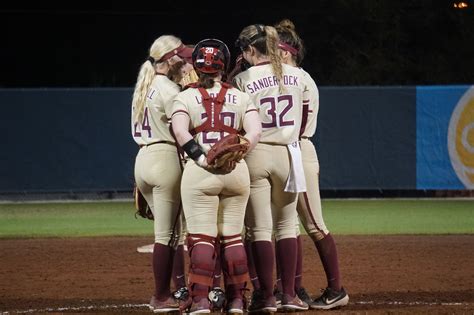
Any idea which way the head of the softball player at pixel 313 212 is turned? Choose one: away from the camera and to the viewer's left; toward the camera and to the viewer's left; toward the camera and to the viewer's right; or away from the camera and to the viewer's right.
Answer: away from the camera and to the viewer's left

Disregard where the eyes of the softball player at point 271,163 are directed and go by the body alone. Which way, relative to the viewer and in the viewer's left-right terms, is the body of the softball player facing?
facing away from the viewer

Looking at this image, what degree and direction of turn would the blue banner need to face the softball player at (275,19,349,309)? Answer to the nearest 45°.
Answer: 0° — it already faces them

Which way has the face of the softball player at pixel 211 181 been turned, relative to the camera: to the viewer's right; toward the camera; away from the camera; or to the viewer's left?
away from the camera

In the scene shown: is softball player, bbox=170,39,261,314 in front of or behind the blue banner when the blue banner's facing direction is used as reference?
in front

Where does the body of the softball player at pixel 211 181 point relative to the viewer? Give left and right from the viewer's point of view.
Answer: facing away from the viewer

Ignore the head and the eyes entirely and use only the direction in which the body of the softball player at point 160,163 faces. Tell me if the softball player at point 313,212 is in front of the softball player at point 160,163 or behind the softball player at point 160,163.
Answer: in front

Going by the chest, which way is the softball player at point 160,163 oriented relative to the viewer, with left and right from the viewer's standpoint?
facing away from the viewer and to the right of the viewer

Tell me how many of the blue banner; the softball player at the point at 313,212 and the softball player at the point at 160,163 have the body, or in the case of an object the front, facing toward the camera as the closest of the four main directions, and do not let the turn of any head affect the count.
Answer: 1

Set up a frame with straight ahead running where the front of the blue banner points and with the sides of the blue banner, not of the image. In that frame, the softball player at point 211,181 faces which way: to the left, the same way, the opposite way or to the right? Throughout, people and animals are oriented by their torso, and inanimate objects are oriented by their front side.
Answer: the opposite way

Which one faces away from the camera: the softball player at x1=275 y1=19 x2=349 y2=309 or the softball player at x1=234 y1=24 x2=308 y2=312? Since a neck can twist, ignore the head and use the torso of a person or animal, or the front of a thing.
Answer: the softball player at x1=234 y1=24 x2=308 y2=312

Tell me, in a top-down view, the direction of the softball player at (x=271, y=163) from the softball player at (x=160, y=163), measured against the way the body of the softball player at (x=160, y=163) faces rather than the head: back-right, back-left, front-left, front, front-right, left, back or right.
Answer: front-right

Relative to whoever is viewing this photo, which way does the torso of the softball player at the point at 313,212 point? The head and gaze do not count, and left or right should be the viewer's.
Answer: facing to the left of the viewer
